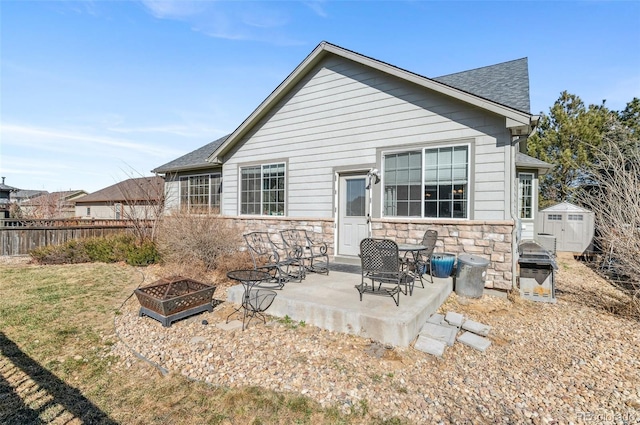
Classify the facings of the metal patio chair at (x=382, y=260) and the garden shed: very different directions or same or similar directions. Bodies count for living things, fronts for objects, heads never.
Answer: very different directions

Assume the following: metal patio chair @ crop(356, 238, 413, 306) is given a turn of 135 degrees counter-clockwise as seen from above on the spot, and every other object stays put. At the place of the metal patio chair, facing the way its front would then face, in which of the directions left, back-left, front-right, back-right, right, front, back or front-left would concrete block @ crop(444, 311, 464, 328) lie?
back

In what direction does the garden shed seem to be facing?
toward the camera

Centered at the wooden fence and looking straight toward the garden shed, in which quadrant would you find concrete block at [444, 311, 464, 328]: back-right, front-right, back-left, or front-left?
front-right

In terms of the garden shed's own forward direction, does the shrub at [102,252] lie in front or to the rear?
in front

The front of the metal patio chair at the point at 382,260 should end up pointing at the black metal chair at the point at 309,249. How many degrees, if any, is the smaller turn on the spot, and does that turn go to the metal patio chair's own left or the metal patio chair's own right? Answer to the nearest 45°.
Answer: approximately 90° to the metal patio chair's own left

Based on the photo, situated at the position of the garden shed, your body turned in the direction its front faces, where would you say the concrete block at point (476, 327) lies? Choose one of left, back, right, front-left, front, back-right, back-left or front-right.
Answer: front

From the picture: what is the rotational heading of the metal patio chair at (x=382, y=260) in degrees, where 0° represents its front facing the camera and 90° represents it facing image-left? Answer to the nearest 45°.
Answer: approximately 225°

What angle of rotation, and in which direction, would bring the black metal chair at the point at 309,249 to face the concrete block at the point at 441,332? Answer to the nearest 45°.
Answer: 0° — it already faces it

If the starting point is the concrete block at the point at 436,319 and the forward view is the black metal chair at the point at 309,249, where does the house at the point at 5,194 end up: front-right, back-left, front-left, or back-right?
front-left

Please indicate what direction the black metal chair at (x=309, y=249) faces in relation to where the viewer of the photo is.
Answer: facing the viewer and to the right of the viewer
